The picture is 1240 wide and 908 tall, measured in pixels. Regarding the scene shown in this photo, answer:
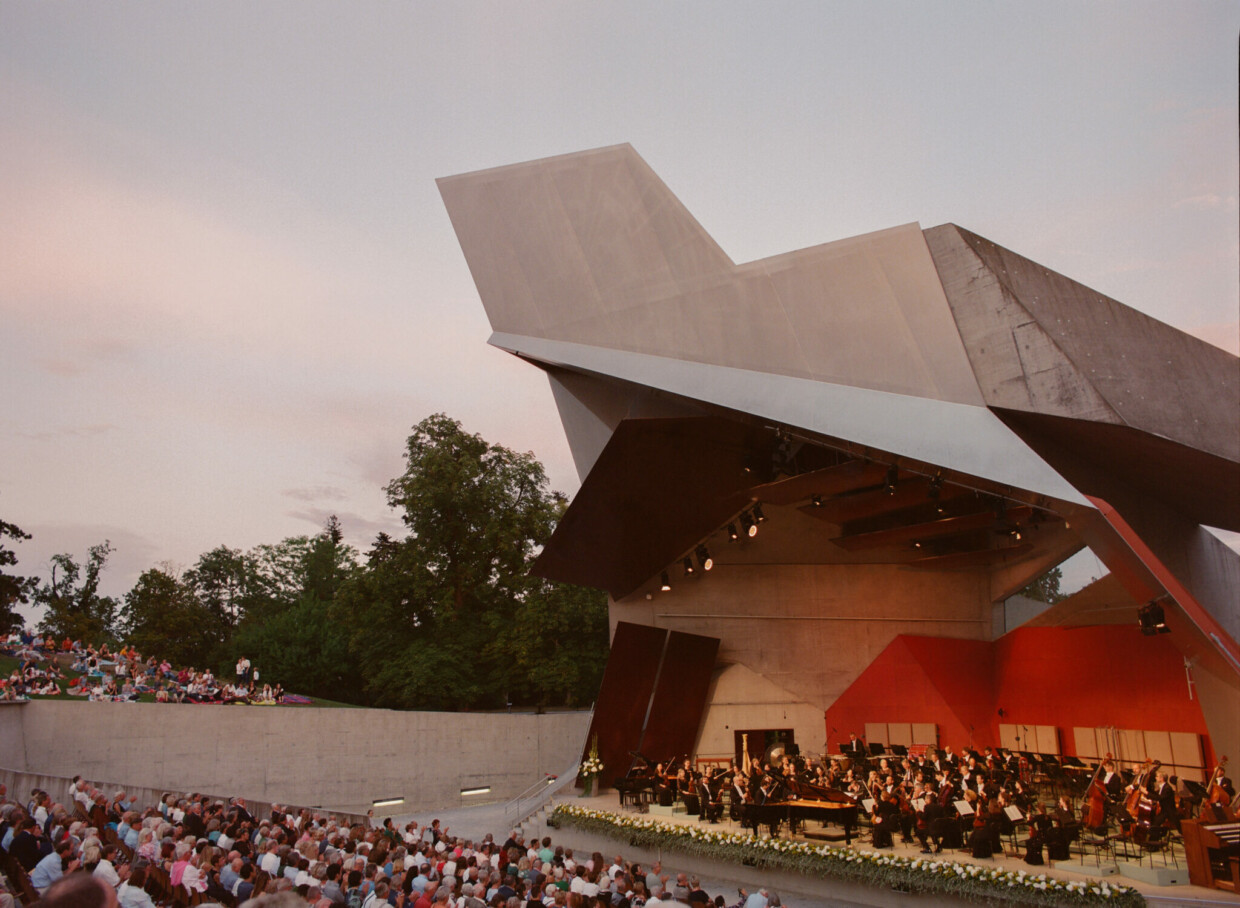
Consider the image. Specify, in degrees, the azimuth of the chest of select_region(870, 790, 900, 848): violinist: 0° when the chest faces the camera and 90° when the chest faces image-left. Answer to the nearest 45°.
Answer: approximately 90°

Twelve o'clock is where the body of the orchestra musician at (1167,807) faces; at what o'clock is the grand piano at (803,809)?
The grand piano is roughly at 12 o'clock from the orchestra musician.

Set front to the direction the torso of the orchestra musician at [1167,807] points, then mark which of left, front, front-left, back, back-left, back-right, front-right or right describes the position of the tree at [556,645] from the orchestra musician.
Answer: front-right

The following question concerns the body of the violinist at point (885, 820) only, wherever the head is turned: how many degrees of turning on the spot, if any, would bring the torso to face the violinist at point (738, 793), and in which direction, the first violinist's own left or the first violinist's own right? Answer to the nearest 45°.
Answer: approximately 45° to the first violinist's own right

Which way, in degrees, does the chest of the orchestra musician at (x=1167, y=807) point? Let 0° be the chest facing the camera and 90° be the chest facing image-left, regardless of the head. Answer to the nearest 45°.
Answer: approximately 90°

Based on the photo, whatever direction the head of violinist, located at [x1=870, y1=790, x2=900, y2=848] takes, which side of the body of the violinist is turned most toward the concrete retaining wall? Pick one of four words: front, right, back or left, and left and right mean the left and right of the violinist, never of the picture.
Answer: front

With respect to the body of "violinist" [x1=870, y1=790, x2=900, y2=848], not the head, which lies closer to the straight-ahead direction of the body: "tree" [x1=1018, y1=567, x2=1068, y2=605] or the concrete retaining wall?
the concrete retaining wall

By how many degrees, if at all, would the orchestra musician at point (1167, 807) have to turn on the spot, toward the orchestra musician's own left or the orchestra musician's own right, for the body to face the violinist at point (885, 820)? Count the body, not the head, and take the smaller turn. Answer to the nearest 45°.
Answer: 0° — they already face them

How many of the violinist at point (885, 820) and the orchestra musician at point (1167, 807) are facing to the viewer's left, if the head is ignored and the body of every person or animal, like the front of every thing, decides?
2

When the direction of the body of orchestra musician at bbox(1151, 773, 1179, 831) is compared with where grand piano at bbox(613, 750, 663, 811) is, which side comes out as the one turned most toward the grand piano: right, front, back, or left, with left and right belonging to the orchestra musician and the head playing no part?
front
